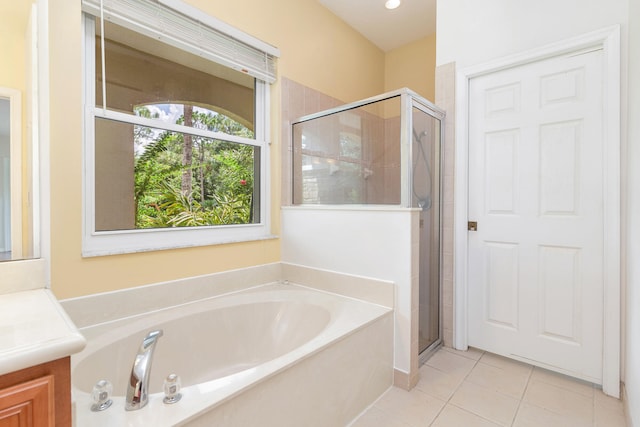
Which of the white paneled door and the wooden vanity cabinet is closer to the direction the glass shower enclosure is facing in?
the white paneled door

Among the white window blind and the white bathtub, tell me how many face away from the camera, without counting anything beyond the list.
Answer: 0

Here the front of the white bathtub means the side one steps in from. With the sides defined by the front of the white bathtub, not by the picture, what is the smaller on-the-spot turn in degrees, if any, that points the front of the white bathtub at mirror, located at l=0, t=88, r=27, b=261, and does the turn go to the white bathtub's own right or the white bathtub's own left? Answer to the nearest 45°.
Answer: approximately 135° to the white bathtub's own right

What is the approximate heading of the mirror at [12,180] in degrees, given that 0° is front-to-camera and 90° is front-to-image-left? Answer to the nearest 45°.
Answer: approximately 315°

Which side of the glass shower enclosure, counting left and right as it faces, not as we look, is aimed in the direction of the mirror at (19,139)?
right

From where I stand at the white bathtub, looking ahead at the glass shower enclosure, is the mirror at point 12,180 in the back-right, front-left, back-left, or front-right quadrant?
back-left

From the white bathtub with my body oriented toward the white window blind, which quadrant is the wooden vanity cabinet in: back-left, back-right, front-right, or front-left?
back-left

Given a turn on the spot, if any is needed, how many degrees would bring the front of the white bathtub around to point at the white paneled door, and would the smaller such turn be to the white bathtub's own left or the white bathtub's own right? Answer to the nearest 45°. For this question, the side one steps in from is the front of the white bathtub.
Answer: approximately 45° to the white bathtub's own left

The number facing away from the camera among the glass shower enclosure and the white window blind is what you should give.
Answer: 0

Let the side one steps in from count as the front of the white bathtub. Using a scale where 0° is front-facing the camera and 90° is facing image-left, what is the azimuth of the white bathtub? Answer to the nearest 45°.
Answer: approximately 315°

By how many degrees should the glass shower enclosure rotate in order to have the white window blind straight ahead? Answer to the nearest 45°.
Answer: approximately 135° to its right

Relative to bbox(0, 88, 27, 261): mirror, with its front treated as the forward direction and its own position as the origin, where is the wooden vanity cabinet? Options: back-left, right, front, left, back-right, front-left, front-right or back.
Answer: front-right

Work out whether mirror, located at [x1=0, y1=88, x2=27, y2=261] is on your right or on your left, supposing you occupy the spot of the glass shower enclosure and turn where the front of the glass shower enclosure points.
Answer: on your right
